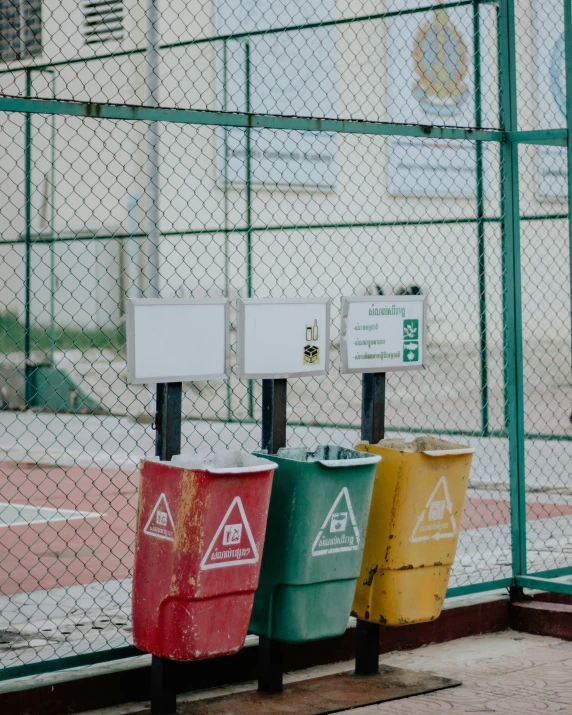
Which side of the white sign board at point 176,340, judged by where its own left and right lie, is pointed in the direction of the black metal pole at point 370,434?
left

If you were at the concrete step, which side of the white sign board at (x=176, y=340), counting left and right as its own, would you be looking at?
left

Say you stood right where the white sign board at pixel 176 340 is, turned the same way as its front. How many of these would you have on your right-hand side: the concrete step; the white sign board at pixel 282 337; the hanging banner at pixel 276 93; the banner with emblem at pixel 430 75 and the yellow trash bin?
0

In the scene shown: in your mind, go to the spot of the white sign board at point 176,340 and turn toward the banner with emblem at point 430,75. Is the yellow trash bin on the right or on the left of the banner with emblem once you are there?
right

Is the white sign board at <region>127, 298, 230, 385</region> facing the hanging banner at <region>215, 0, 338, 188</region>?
no

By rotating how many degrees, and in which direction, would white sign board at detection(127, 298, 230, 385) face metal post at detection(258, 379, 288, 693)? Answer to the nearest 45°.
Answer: approximately 90° to its left

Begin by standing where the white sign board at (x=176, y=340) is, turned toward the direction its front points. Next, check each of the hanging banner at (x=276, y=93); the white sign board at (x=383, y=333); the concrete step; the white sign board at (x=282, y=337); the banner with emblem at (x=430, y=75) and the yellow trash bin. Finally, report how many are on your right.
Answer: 0

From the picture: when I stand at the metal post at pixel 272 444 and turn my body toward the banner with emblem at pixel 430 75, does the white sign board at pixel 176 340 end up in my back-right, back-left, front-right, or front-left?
back-left

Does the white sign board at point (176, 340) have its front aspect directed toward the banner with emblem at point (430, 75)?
no

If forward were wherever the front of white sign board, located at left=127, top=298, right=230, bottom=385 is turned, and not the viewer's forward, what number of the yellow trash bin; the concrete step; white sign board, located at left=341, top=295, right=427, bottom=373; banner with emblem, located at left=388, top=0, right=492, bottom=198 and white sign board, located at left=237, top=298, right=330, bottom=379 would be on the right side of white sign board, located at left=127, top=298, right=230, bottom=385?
0

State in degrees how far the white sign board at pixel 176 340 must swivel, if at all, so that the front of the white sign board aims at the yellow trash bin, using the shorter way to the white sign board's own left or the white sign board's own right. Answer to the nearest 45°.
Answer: approximately 45° to the white sign board's own left

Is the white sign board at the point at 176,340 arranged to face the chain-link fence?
no

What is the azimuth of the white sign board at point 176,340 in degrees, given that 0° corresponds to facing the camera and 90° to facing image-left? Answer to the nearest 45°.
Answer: approximately 315°

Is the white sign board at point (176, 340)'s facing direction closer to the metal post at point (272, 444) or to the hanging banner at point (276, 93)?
the metal post
